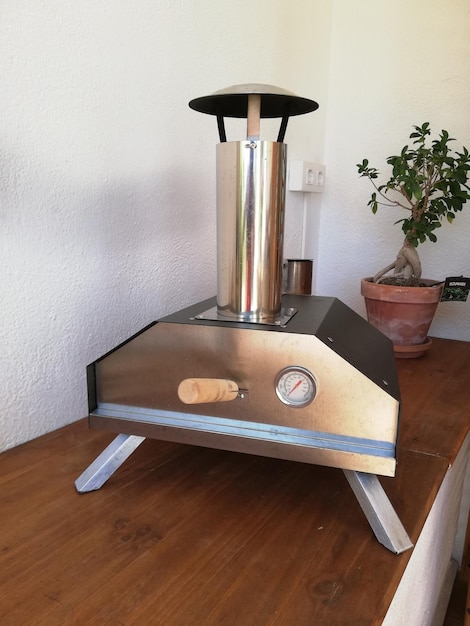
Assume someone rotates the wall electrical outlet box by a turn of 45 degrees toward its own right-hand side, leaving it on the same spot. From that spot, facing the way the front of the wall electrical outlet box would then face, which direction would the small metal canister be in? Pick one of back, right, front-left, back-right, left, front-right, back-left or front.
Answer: front
